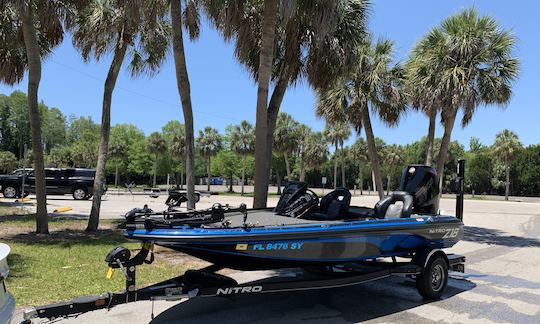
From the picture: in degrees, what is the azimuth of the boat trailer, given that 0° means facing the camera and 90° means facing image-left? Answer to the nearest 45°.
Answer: approximately 45°

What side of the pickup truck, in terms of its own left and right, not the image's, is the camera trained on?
left

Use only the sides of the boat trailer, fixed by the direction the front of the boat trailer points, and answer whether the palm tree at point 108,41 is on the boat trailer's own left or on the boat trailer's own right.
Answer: on the boat trailer's own right

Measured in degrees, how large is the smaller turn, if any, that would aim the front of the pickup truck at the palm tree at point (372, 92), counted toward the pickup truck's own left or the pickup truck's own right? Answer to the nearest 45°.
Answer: approximately 135° to the pickup truck's own left

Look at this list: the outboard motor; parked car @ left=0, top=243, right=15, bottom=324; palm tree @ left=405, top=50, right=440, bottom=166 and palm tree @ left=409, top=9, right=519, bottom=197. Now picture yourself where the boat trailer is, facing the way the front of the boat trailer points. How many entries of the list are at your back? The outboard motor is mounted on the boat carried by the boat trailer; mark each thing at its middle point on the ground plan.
3

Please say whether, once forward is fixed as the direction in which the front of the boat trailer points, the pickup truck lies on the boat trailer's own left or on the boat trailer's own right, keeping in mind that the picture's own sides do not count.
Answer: on the boat trailer's own right

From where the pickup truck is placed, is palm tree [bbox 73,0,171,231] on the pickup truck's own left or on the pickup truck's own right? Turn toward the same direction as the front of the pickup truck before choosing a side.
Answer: on the pickup truck's own left

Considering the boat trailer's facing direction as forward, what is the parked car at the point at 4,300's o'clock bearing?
The parked car is roughly at 12 o'clock from the boat trailer.
